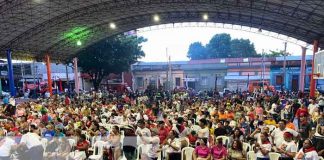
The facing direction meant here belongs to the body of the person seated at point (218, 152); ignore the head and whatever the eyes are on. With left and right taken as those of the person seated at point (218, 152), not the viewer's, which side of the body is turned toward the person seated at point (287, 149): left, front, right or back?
left

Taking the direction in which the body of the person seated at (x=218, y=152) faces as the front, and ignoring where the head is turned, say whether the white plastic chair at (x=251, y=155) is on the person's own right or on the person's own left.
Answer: on the person's own left

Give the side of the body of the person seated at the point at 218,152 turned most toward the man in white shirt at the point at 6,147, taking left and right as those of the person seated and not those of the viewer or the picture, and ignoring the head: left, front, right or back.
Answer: right

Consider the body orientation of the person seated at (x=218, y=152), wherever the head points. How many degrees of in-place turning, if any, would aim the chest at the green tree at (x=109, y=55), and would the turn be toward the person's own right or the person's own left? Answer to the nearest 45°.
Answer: approximately 135° to the person's own right

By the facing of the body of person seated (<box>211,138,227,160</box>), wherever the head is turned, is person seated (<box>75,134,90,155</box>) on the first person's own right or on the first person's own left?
on the first person's own right

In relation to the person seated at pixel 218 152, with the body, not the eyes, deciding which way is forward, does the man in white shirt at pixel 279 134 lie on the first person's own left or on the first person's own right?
on the first person's own left

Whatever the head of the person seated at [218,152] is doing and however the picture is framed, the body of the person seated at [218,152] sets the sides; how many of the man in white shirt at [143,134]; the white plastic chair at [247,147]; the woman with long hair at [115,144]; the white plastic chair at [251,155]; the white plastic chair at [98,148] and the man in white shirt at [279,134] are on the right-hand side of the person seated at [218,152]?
3
